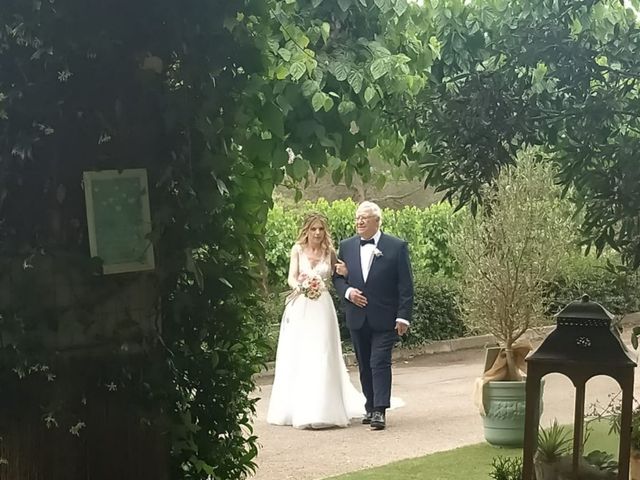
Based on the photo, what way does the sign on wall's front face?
toward the camera

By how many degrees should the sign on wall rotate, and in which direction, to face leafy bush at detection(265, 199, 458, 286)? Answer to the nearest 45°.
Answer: approximately 180°

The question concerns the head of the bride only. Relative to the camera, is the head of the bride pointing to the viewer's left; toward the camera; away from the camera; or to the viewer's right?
toward the camera

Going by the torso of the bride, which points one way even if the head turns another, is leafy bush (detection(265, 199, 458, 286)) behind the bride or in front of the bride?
behind

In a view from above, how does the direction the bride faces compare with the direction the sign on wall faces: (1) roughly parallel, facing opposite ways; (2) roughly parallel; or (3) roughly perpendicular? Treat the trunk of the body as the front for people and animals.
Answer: roughly parallel

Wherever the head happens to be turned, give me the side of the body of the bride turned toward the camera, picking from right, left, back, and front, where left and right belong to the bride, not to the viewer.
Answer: front

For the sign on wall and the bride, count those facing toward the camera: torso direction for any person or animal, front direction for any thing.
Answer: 2

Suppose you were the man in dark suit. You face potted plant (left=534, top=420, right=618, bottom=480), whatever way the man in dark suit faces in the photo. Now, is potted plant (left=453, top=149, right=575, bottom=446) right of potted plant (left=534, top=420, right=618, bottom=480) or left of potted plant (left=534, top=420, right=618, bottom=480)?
left

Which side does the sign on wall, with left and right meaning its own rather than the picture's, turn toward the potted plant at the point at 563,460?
left

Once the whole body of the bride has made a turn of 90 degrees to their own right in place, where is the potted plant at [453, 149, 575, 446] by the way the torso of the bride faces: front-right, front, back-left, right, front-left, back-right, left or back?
back-left

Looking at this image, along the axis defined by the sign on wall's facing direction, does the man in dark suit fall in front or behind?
behind

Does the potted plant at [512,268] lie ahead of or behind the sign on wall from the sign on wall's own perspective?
behind

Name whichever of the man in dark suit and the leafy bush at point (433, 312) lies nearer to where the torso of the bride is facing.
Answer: the man in dark suit
